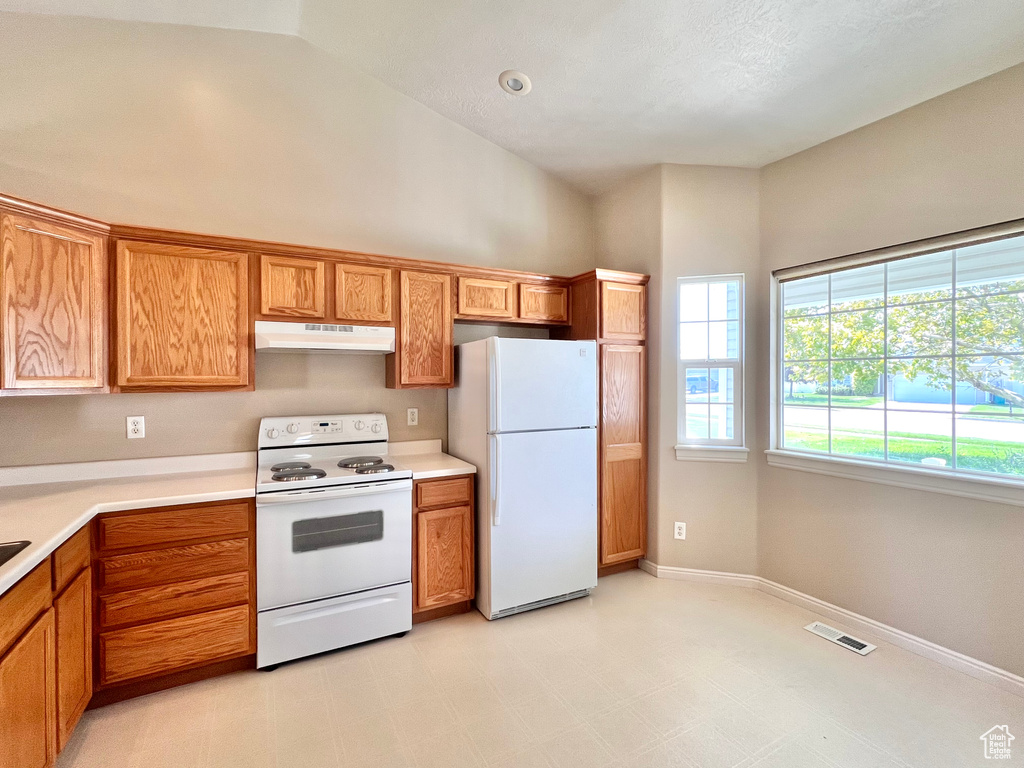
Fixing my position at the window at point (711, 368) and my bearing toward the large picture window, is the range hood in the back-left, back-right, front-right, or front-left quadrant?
back-right

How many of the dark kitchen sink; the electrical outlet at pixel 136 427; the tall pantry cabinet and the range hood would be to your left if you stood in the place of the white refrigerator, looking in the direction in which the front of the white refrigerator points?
1

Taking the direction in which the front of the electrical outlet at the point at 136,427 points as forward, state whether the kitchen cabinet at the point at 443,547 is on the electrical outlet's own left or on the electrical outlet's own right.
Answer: on the electrical outlet's own left

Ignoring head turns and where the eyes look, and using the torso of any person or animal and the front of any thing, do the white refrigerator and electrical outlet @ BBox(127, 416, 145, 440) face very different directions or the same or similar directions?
same or similar directions

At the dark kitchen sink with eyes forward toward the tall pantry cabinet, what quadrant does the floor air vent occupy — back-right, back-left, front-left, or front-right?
front-right

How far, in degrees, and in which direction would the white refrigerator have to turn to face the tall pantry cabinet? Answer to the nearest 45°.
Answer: approximately 90° to its left

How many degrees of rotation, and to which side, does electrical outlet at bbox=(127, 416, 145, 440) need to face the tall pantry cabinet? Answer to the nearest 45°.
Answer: approximately 90° to its left

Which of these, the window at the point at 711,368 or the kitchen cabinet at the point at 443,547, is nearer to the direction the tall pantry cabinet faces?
the window

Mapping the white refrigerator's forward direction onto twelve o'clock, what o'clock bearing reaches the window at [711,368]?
The window is roughly at 10 o'clock from the white refrigerator.

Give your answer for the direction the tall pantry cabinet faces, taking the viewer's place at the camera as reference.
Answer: facing the viewer and to the right of the viewer

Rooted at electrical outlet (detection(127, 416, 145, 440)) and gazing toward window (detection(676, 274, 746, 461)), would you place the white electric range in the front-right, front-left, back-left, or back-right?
front-right

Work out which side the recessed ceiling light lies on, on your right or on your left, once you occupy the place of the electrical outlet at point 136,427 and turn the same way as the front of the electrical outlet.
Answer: on your left

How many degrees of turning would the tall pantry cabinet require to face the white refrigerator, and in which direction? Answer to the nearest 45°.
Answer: approximately 90° to its right

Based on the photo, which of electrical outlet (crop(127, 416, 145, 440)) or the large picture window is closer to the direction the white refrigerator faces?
the large picture window

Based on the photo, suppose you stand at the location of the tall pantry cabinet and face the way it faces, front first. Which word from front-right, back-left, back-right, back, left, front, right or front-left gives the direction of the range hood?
right

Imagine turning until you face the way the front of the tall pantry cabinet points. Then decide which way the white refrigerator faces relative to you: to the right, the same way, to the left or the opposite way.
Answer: the same way

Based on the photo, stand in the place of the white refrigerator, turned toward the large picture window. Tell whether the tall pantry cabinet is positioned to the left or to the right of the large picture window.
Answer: left

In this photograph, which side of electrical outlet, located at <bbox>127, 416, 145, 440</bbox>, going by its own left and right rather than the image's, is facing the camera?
front
